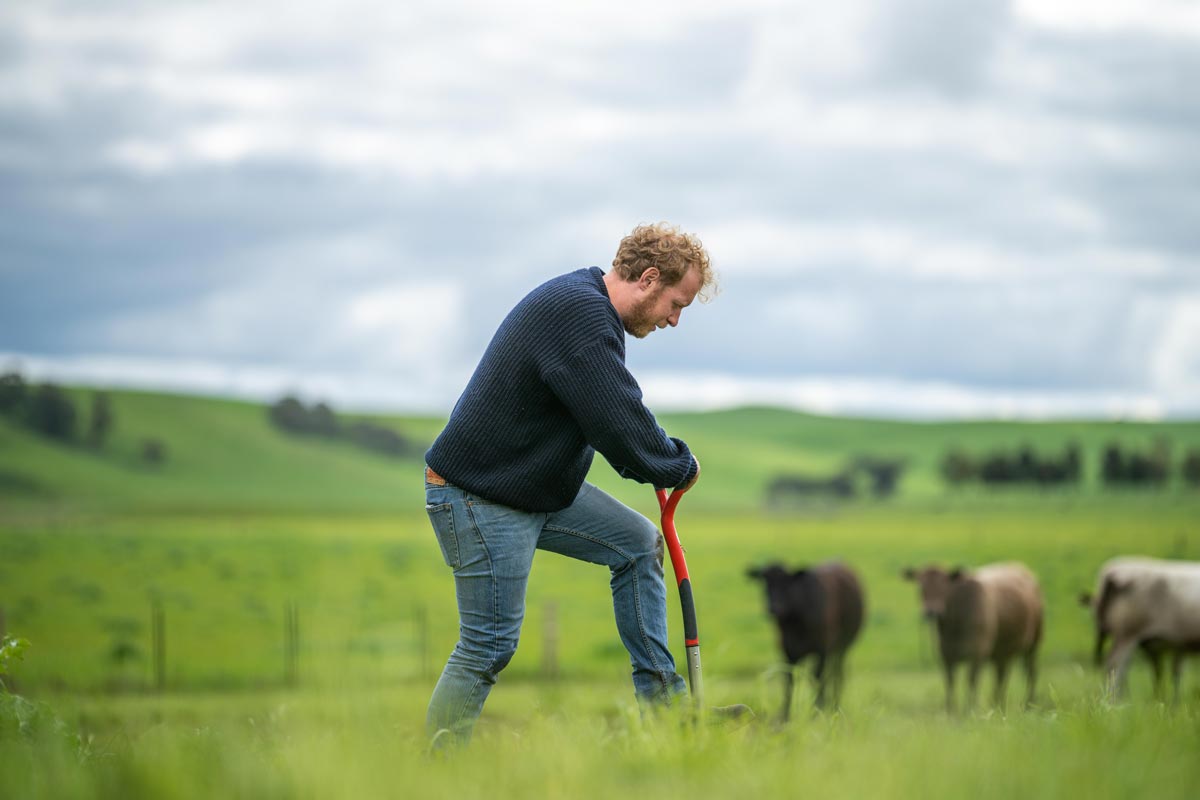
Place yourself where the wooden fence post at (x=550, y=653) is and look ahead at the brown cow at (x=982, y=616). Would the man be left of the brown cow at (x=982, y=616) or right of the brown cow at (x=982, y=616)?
right

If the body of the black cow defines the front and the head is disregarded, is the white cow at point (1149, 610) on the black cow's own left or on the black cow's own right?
on the black cow's own left

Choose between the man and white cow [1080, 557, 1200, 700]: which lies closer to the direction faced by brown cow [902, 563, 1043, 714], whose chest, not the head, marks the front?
the man

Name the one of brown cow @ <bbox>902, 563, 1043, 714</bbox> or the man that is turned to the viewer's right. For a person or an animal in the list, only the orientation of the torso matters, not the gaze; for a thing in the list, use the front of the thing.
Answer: the man

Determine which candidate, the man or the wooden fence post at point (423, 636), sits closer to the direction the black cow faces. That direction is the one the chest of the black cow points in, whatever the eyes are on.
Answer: the man

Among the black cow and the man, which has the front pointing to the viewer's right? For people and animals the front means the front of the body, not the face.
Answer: the man

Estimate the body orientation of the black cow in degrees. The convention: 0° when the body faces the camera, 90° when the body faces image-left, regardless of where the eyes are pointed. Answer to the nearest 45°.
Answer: approximately 45°

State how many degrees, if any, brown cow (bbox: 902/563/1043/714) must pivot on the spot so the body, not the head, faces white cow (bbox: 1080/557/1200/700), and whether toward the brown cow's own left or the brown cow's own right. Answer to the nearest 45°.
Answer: approximately 90° to the brown cow's own left

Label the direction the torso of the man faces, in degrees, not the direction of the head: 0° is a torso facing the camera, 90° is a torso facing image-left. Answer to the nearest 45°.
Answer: approximately 270°

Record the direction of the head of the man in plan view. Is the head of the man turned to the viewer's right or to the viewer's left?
to the viewer's right
